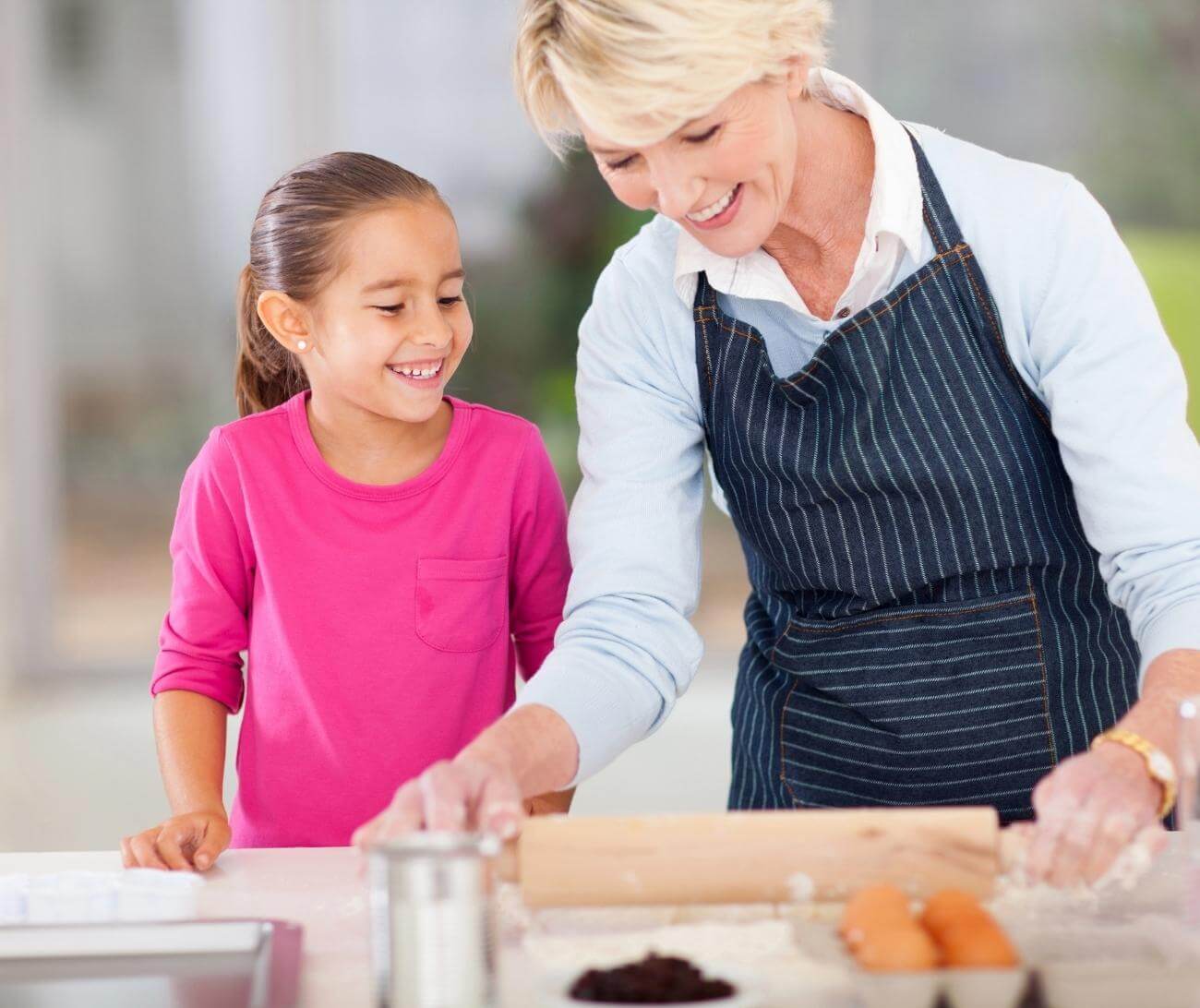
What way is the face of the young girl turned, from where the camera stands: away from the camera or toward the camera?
toward the camera

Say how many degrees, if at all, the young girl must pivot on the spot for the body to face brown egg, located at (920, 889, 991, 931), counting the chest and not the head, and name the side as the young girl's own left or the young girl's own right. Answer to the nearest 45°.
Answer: approximately 45° to the young girl's own left

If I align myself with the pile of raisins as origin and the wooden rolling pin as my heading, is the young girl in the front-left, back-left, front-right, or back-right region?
front-left

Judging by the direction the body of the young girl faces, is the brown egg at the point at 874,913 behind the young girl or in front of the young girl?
in front

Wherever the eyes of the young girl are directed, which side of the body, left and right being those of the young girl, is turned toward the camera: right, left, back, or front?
front

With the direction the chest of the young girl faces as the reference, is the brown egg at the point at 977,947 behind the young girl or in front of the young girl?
in front

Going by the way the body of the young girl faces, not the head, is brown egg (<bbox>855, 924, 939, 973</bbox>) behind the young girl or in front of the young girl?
in front

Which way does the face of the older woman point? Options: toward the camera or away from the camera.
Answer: toward the camera

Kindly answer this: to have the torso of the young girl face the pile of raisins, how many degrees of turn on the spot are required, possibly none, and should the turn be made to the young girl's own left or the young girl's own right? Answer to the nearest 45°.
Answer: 0° — they already face it
